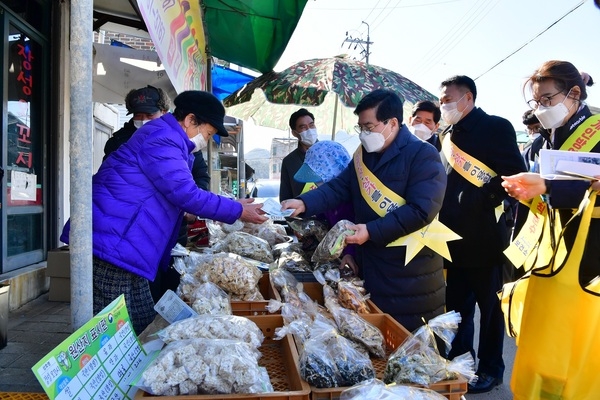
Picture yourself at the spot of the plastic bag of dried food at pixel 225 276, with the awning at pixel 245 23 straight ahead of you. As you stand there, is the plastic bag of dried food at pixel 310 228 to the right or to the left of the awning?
right

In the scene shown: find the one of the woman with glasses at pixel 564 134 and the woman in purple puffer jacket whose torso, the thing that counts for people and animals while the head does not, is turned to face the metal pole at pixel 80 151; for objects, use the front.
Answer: the woman with glasses

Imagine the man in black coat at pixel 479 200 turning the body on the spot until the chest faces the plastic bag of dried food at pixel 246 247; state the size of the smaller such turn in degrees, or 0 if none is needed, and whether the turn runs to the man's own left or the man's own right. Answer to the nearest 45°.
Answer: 0° — they already face it

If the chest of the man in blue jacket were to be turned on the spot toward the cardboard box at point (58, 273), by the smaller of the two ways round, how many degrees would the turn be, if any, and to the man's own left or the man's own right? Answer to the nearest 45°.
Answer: approximately 90° to the man's own right

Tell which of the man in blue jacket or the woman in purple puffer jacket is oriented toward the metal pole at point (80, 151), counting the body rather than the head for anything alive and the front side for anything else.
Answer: the man in blue jacket

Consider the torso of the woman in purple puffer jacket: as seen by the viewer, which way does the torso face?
to the viewer's right

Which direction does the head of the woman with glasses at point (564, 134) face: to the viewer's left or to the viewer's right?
to the viewer's left

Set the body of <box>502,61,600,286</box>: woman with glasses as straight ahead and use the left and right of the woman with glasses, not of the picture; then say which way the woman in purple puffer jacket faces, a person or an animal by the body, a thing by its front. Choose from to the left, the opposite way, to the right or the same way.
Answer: the opposite way

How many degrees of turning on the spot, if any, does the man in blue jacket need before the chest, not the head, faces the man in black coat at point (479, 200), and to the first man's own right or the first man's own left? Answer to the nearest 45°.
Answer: approximately 180°

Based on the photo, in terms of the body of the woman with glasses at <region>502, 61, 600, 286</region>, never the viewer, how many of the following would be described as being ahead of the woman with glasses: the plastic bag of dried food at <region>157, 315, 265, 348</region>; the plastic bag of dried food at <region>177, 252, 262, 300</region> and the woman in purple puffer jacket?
3
